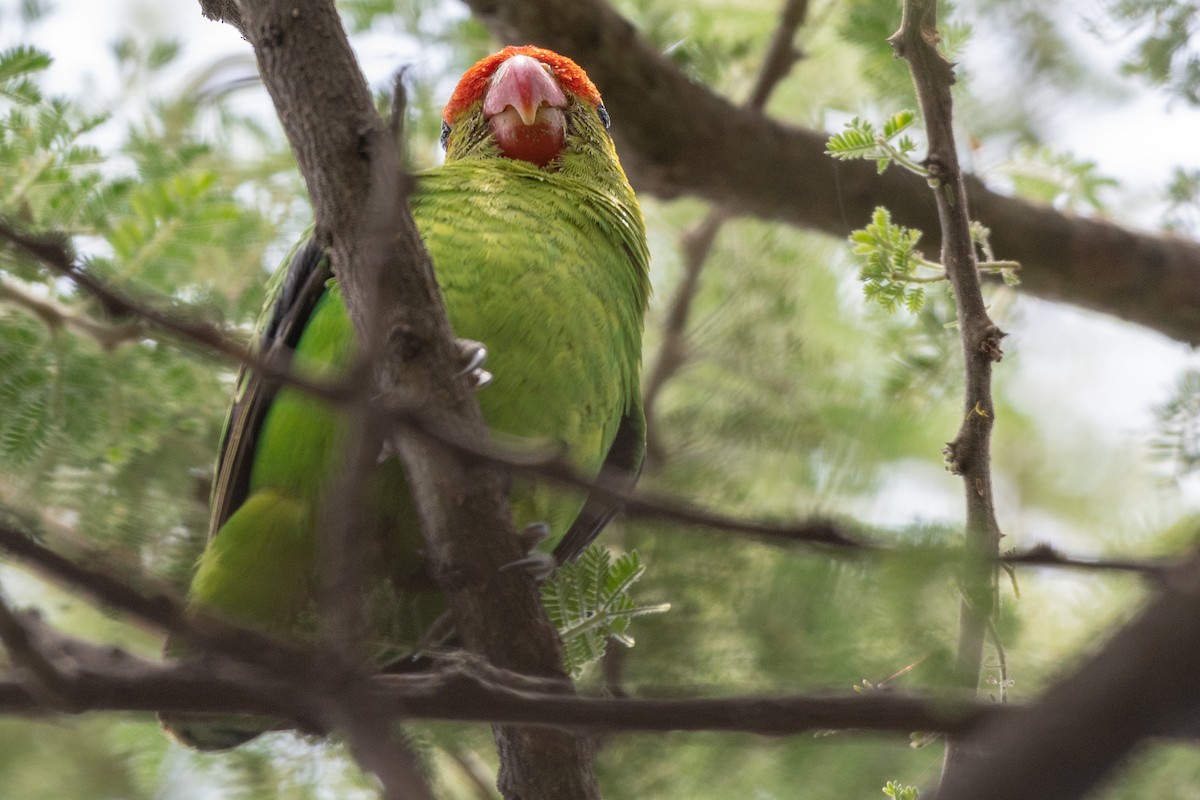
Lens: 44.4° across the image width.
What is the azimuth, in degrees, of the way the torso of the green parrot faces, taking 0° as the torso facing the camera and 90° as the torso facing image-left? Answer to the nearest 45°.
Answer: approximately 0°

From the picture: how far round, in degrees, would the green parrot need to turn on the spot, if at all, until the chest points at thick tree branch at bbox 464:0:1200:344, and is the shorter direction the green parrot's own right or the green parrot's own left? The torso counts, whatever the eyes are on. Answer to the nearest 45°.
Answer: approximately 135° to the green parrot's own left

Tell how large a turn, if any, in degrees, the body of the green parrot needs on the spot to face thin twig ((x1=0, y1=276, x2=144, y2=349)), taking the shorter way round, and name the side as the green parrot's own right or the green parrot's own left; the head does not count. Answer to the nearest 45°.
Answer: approximately 135° to the green parrot's own right
